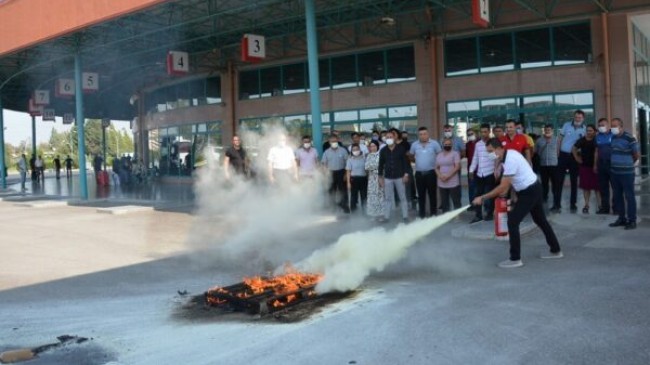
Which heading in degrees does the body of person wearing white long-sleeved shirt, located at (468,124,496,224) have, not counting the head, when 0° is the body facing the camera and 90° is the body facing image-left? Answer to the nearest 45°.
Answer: approximately 45°

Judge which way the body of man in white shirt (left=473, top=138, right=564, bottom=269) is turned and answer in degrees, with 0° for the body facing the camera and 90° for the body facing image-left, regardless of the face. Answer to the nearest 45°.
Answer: approximately 90°

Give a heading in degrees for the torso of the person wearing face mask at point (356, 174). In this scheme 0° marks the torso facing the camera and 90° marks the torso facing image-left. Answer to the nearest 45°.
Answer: approximately 0°
